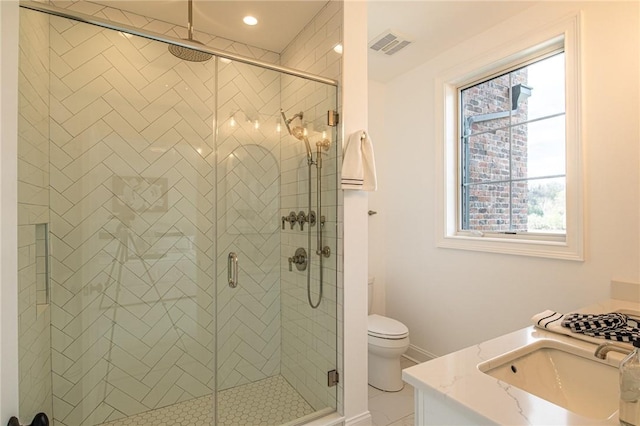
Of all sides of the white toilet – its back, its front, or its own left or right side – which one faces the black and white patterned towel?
front

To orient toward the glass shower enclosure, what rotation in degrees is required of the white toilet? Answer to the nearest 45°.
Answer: approximately 90° to its right

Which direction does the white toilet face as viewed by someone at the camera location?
facing the viewer and to the right of the viewer
